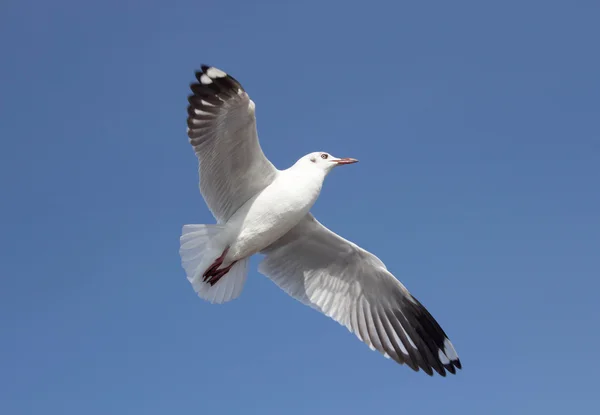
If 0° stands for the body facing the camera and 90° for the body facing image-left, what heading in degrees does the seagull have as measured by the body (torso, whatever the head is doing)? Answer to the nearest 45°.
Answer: approximately 270°
